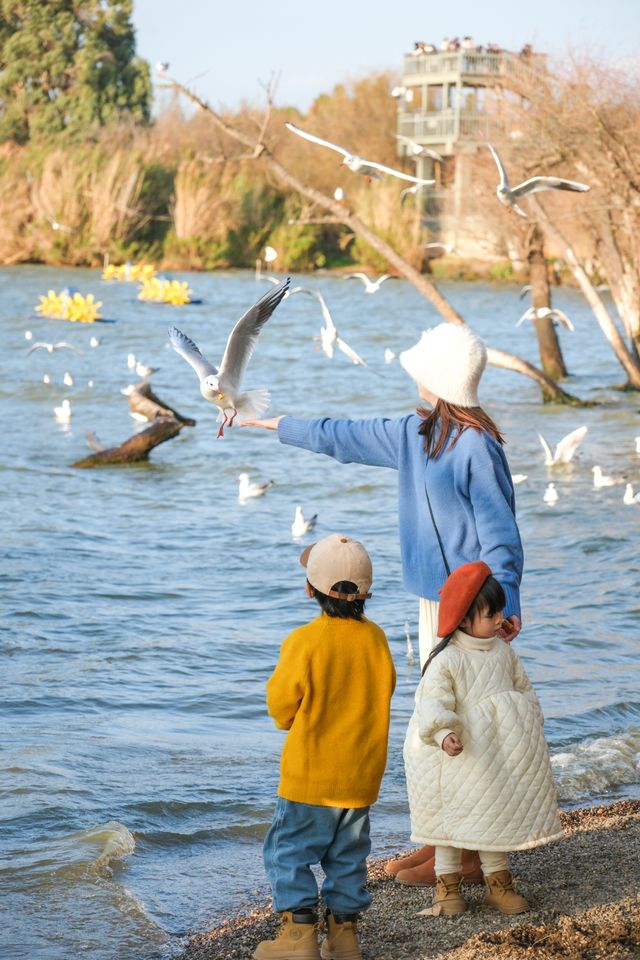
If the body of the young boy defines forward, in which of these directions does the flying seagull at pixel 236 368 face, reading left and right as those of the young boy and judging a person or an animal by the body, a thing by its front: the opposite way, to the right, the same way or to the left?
to the left

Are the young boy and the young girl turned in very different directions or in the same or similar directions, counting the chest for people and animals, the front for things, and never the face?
very different directions

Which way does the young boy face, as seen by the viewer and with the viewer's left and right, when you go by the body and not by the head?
facing away from the viewer and to the left of the viewer

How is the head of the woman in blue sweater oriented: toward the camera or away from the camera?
away from the camera

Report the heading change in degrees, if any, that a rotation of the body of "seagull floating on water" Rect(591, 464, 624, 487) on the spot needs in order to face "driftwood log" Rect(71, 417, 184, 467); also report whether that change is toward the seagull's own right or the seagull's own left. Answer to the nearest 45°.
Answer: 0° — it already faces it
